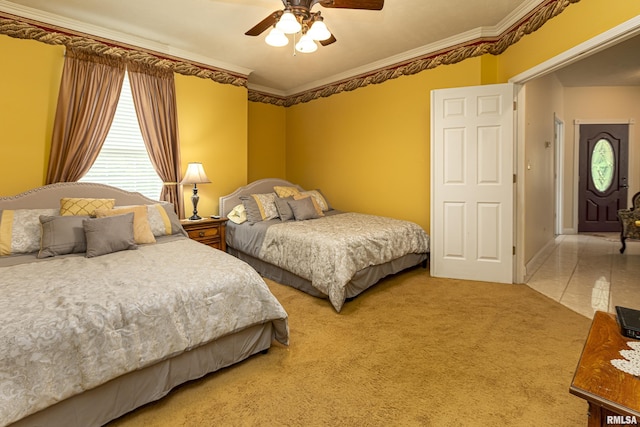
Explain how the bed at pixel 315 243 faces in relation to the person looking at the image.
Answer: facing the viewer and to the right of the viewer

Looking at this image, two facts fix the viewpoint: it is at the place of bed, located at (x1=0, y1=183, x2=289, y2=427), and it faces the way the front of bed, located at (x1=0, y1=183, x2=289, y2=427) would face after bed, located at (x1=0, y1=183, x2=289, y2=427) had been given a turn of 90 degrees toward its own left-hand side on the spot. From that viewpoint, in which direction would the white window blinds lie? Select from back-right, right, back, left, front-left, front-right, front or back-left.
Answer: front-left

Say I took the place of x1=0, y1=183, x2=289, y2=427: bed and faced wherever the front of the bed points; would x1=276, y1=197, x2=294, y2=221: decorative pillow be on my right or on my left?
on my left

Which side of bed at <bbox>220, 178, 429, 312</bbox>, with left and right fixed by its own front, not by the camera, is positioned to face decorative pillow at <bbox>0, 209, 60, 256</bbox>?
right

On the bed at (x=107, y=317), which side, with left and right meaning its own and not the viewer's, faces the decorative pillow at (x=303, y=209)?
left

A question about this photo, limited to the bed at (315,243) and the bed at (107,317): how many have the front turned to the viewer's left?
0

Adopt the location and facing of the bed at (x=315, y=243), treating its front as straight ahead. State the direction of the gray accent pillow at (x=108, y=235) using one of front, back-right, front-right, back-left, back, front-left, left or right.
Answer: right

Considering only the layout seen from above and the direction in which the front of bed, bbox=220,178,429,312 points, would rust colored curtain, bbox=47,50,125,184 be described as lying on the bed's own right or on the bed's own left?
on the bed's own right

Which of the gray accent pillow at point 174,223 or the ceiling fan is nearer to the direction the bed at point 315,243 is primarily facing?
the ceiling fan

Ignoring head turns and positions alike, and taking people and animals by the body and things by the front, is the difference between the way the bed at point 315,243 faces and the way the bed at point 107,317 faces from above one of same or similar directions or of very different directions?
same or similar directions

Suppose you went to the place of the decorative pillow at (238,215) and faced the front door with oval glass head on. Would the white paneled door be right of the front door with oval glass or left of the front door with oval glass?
right

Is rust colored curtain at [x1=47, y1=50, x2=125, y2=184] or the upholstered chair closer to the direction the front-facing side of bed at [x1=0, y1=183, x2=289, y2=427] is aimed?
the upholstered chair

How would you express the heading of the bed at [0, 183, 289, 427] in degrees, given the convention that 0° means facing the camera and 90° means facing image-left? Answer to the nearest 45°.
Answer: approximately 315°

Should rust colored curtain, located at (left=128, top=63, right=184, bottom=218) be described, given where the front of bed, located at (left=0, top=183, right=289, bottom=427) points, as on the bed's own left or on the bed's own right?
on the bed's own left

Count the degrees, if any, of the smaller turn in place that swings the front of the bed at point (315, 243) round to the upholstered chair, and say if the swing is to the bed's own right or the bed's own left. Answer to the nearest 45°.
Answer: approximately 45° to the bed's own left
